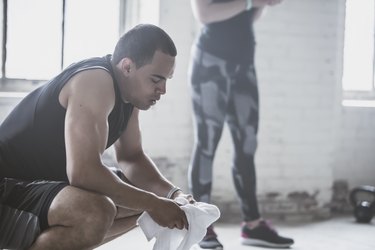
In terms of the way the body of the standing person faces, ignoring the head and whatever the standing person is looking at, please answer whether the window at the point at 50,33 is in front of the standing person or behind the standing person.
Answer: behind

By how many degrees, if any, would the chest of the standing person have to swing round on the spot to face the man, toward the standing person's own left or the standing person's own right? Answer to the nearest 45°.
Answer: approximately 45° to the standing person's own right

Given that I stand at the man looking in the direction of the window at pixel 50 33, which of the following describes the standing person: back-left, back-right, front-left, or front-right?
front-right

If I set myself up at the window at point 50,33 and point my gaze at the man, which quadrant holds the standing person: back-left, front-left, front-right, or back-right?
front-left

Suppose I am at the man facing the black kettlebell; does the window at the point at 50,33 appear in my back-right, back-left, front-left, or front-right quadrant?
front-left

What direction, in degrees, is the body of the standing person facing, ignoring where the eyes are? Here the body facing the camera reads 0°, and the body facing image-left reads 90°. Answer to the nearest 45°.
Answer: approximately 315°

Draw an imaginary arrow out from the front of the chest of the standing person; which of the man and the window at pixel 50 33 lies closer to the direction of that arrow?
the man

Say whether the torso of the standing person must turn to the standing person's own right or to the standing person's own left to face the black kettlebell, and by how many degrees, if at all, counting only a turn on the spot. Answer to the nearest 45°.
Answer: approximately 90° to the standing person's own left
